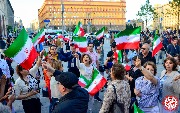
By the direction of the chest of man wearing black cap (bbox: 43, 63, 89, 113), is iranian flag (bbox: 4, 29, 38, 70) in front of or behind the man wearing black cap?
in front

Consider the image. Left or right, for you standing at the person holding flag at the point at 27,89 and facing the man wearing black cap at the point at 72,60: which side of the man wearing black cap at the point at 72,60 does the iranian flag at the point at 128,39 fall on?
right

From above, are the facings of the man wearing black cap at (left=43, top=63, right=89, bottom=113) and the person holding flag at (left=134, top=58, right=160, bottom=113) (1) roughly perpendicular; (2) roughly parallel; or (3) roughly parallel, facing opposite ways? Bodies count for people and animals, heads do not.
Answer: roughly perpendicular

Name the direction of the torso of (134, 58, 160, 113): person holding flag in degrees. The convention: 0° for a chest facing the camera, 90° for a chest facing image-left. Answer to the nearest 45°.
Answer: approximately 45°

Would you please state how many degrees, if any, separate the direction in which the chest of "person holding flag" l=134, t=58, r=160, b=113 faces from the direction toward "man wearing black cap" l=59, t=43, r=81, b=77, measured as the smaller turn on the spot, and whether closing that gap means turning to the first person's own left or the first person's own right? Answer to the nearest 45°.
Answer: approximately 90° to the first person's own right

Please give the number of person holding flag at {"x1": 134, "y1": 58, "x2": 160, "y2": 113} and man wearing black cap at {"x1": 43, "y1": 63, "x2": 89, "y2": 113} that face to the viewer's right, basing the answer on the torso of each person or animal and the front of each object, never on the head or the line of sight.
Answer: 0

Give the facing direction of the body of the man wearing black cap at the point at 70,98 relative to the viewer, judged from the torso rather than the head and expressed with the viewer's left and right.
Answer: facing away from the viewer and to the left of the viewer

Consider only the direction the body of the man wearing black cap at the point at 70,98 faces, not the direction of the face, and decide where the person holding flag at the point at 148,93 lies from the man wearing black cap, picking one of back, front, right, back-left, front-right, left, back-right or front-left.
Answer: right
